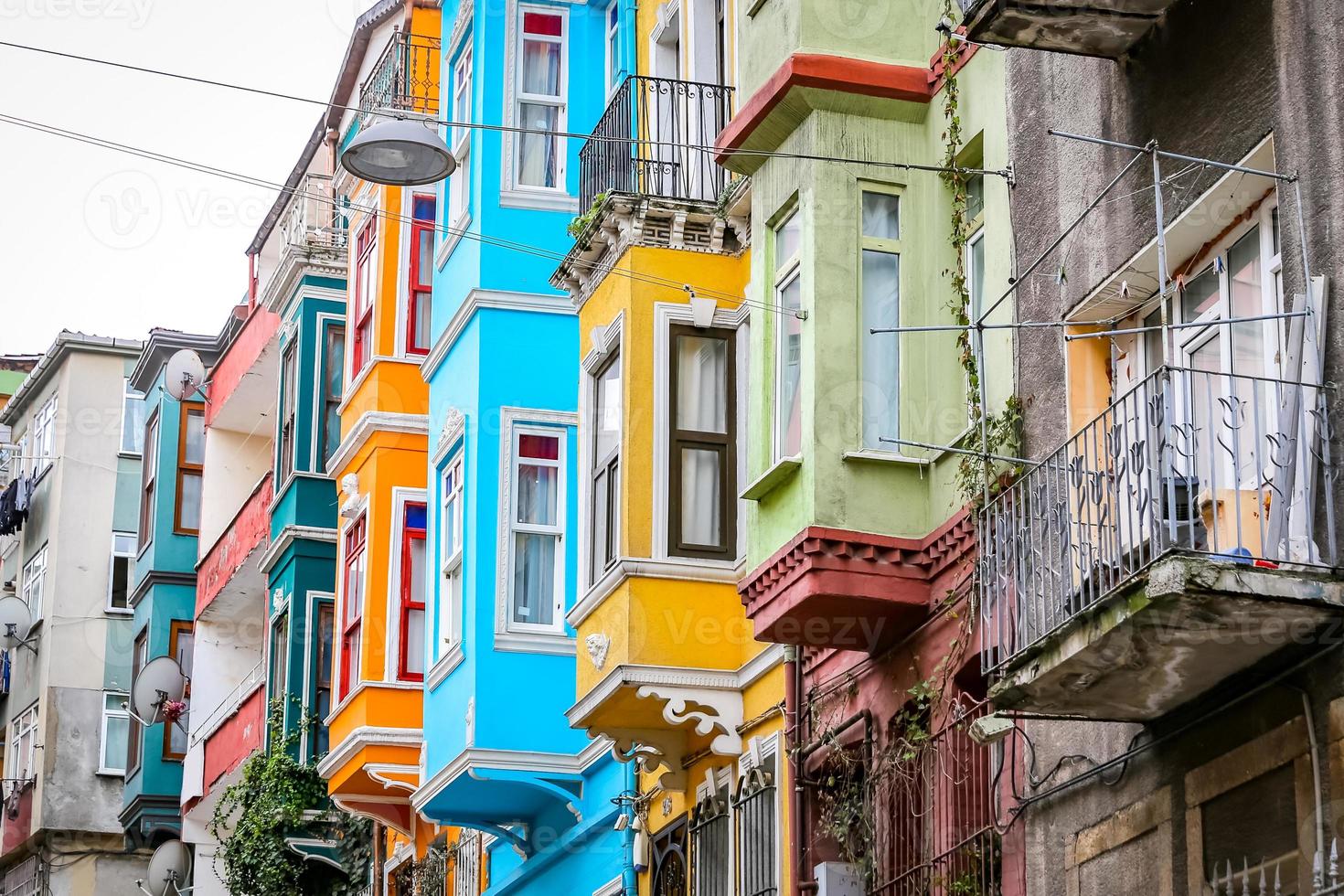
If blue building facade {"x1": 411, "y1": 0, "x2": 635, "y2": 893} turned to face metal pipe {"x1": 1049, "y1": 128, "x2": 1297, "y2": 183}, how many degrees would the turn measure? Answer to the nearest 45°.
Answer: approximately 45° to its left

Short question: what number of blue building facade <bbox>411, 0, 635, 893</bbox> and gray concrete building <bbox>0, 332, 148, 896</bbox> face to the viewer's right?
0

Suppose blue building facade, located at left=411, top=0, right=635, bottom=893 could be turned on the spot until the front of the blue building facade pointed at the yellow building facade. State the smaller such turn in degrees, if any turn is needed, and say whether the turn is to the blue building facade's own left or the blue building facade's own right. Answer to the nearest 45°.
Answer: approximately 45° to the blue building facade's own left

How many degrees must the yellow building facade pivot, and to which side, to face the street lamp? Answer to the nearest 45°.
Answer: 0° — it already faces it

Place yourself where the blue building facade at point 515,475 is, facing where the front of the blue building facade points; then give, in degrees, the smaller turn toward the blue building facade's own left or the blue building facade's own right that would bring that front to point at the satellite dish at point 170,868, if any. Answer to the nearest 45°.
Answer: approximately 135° to the blue building facade's own right

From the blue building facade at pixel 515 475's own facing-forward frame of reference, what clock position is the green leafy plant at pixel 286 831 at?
The green leafy plant is roughly at 4 o'clock from the blue building facade.

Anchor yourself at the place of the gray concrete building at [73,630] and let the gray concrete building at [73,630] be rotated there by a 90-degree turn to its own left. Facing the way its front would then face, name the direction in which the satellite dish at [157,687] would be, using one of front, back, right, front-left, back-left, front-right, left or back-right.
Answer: front-right

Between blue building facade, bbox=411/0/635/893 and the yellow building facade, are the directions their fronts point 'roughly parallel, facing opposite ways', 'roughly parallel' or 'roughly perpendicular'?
roughly parallel

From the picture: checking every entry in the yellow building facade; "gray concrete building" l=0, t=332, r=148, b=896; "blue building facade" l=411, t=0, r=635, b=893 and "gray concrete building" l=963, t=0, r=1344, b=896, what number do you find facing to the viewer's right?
0

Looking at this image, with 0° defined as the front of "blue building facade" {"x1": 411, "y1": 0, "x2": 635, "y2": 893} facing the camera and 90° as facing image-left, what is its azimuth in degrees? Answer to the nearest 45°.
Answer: approximately 45°

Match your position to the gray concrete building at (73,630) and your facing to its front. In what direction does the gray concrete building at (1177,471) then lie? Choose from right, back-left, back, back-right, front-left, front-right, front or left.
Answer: front-left

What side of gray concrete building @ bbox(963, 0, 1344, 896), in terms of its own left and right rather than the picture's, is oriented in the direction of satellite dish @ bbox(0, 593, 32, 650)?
right

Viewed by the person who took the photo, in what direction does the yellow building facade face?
facing the viewer and to the left of the viewer

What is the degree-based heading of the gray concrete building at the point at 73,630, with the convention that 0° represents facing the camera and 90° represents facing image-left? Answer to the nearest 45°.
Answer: approximately 45°
